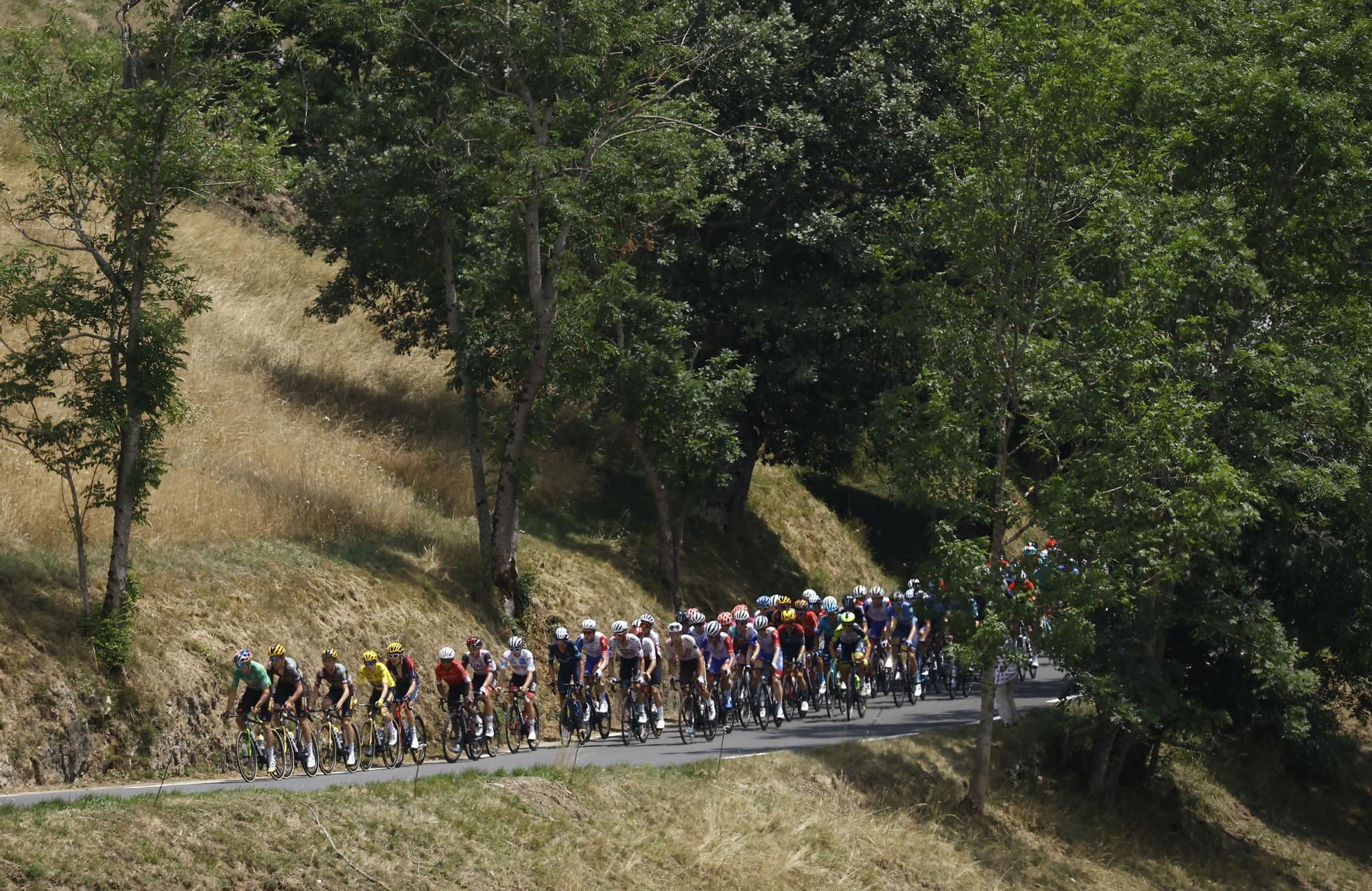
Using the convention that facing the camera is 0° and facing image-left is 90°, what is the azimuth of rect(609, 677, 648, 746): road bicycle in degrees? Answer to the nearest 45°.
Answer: approximately 45°

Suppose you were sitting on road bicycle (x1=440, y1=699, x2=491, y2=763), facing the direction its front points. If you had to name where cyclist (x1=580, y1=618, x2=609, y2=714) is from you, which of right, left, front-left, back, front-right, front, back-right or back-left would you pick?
back

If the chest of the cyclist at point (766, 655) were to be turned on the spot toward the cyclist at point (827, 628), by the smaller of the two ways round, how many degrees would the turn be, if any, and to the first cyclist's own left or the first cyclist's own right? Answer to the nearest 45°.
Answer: approximately 180°

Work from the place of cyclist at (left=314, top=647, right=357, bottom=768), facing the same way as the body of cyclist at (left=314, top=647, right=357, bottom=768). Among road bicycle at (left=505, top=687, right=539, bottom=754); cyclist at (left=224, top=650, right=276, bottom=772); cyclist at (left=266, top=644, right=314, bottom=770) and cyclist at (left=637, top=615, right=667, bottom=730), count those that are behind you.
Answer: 2

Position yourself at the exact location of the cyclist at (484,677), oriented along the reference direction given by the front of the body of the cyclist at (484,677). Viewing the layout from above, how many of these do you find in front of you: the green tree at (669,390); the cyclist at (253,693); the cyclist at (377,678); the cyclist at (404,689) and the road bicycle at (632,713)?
3

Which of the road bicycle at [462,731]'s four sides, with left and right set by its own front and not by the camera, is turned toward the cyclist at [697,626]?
back

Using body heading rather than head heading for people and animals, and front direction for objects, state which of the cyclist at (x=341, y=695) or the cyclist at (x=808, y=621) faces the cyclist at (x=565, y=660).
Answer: the cyclist at (x=808, y=621)

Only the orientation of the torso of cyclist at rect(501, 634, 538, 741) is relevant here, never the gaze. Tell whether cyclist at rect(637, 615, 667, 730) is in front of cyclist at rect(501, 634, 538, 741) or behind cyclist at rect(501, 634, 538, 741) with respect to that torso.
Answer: behind

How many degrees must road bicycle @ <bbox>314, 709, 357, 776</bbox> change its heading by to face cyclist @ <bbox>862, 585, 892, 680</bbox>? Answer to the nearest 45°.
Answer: approximately 180°
